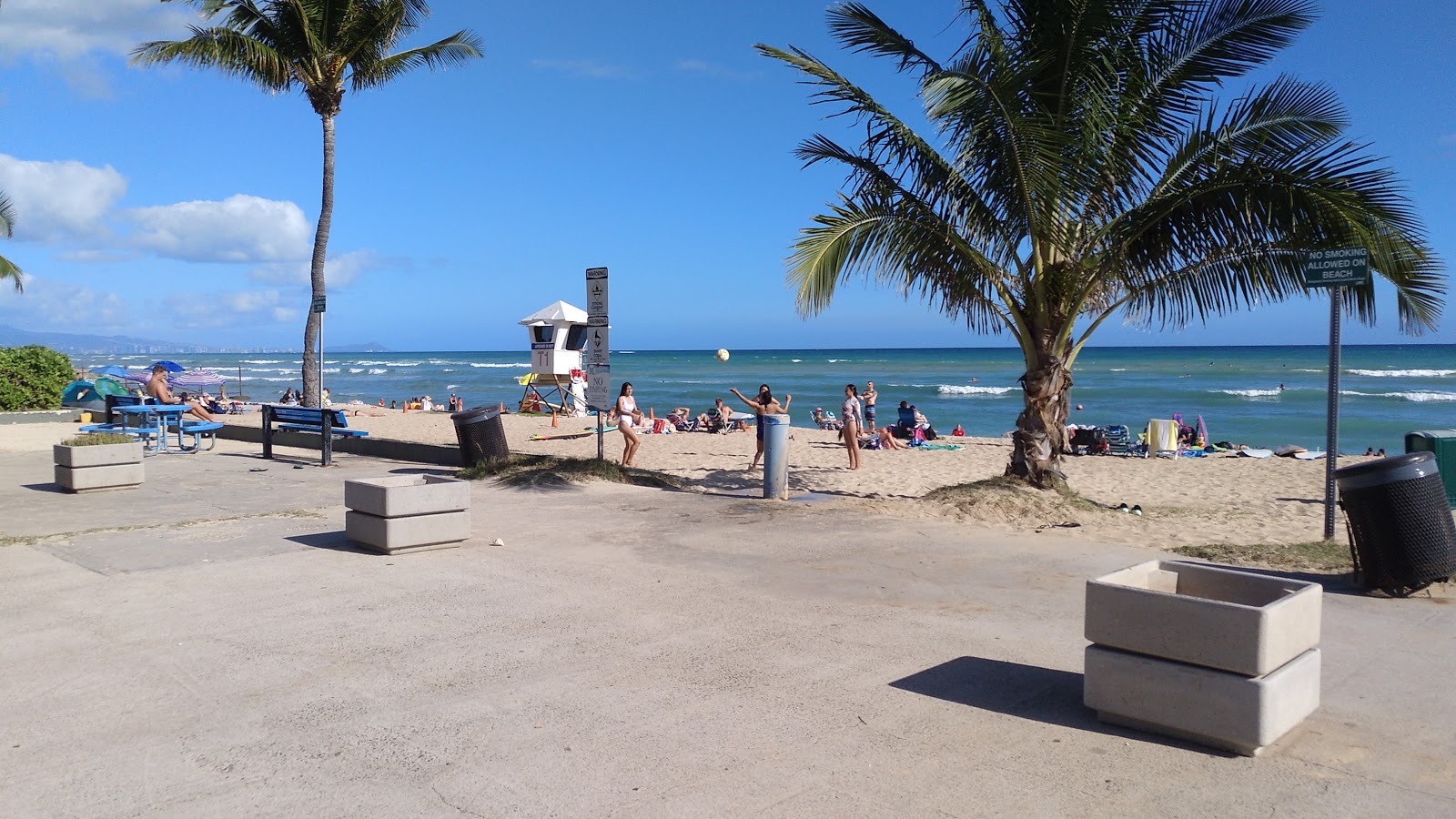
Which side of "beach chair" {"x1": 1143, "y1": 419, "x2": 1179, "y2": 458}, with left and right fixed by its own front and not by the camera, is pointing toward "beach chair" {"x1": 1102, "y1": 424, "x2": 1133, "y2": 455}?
left

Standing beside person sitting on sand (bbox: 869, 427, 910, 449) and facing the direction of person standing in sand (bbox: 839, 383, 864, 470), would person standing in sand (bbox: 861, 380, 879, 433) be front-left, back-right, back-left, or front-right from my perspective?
back-right

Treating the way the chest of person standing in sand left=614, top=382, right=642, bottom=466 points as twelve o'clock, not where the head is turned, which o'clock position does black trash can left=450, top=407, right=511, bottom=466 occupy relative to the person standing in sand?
The black trash can is roughly at 3 o'clock from the person standing in sand.

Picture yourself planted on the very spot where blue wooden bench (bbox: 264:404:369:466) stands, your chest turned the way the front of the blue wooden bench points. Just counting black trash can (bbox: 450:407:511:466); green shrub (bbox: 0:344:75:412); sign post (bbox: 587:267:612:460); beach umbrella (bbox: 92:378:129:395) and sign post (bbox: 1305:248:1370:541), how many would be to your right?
3

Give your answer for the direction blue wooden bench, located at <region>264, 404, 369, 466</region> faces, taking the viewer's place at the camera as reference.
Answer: facing away from the viewer and to the right of the viewer

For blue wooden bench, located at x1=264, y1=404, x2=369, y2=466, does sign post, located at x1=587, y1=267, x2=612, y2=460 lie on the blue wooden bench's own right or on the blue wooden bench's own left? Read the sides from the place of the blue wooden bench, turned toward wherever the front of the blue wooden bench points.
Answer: on the blue wooden bench's own right

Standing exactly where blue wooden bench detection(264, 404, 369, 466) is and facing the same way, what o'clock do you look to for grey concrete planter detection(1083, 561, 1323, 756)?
The grey concrete planter is roughly at 4 o'clock from the blue wooden bench.

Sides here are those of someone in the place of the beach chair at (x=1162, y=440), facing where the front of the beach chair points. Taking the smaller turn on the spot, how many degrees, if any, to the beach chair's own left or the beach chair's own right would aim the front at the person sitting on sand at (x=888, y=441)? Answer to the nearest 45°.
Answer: approximately 90° to the beach chair's own left

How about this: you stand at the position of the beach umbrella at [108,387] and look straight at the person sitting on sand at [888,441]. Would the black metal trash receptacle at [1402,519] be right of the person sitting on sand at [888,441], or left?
right

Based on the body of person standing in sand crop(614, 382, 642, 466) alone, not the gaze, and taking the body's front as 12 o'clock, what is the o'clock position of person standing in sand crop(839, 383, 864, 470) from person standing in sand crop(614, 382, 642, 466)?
person standing in sand crop(839, 383, 864, 470) is roughly at 10 o'clock from person standing in sand crop(614, 382, 642, 466).

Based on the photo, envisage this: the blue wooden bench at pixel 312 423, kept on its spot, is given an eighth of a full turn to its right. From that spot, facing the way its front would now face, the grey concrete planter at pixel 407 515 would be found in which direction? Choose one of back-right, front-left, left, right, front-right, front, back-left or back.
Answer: right

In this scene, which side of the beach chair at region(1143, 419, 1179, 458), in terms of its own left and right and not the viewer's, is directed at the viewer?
back

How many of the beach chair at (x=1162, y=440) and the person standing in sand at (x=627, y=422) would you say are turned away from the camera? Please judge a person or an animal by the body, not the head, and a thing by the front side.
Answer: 1
